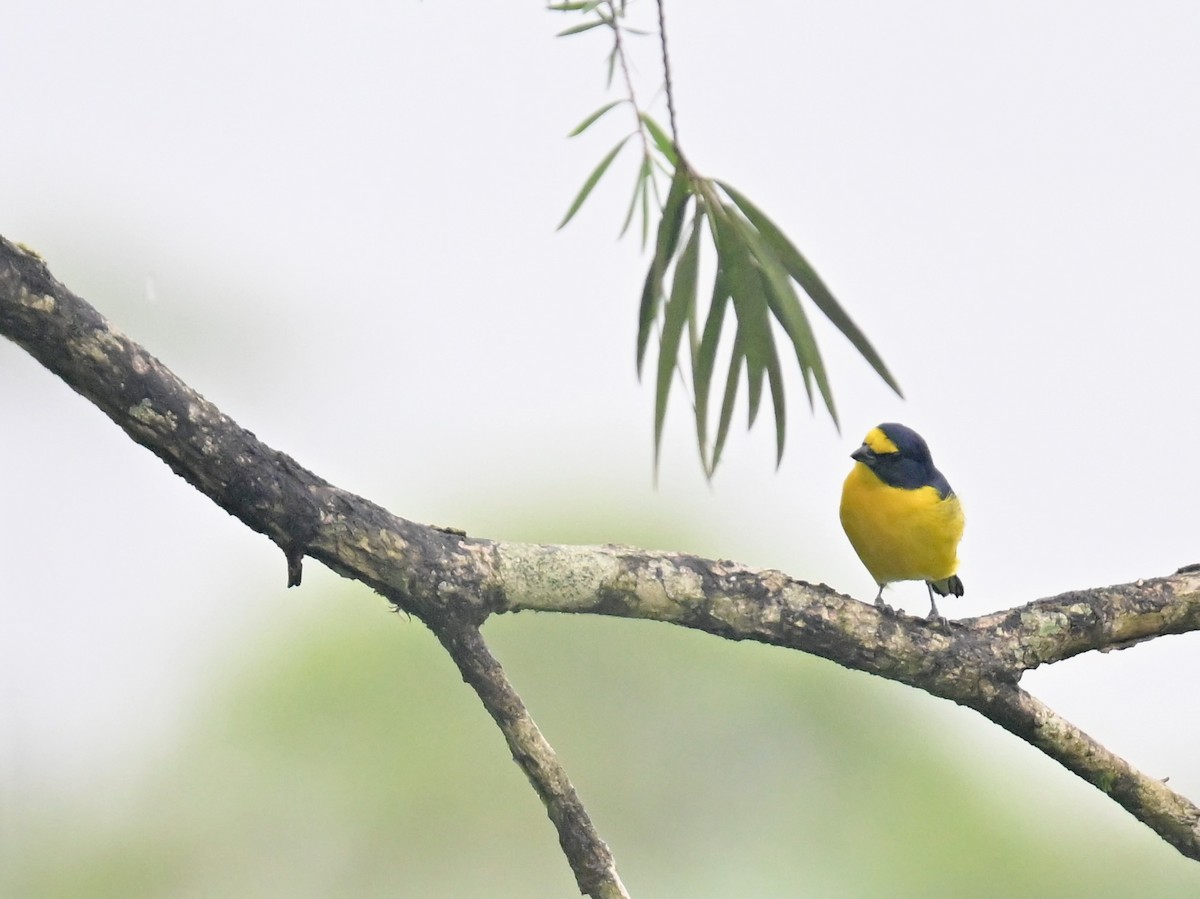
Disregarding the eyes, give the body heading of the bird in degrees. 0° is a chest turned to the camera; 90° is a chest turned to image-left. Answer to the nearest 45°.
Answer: approximately 45°
